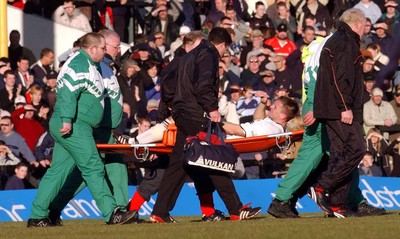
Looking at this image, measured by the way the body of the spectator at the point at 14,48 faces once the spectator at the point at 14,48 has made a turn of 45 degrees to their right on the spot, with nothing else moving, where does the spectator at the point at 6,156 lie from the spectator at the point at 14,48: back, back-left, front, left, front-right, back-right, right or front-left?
front-left

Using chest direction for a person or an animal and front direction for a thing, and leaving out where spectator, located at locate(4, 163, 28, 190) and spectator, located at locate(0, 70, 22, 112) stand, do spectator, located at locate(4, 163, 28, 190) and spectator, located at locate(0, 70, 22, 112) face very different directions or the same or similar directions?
same or similar directions

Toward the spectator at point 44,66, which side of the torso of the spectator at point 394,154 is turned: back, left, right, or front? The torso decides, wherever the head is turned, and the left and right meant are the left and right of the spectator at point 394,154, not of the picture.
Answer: right

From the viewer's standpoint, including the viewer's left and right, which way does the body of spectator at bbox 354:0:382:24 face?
facing the viewer

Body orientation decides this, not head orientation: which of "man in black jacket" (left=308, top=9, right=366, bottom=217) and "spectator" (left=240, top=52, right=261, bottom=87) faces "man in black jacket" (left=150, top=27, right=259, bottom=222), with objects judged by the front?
the spectator

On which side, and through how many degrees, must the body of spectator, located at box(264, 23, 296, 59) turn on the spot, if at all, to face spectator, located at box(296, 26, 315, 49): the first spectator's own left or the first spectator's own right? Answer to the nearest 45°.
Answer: approximately 90° to the first spectator's own left

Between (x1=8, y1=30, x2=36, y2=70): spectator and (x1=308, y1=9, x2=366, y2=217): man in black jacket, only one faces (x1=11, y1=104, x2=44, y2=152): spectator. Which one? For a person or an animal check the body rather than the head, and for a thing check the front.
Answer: (x1=8, y1=30, x2=36, y2=70): spectator

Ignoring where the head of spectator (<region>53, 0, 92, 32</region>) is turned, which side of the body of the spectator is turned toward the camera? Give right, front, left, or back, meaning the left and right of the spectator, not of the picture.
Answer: front

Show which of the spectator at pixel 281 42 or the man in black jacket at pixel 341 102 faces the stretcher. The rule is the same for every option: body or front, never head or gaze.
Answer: the spectator

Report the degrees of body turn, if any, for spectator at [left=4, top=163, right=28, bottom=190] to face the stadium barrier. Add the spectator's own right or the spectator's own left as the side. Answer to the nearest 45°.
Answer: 0° — they already face it

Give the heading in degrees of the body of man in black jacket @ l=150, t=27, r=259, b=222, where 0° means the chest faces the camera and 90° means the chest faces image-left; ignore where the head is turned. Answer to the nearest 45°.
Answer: approximately 270°

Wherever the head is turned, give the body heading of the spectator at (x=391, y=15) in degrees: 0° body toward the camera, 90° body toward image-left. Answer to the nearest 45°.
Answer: approximately 0°

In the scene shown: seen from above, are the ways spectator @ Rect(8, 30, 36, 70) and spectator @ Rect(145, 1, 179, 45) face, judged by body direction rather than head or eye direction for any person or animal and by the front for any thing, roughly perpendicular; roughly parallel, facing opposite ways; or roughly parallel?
roughly parallel
